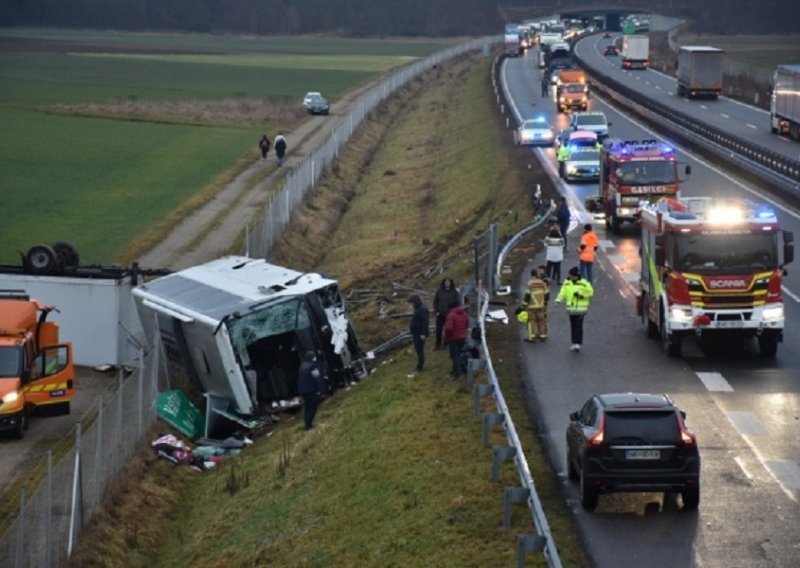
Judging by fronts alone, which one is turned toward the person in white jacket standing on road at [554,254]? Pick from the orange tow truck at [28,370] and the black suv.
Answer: the black suv

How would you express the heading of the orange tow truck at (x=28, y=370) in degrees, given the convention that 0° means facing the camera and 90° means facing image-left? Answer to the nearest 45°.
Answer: approximately 45°

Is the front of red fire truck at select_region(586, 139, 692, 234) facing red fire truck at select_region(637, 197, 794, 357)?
yes

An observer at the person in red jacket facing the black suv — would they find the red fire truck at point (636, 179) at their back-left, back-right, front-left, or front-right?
back-left

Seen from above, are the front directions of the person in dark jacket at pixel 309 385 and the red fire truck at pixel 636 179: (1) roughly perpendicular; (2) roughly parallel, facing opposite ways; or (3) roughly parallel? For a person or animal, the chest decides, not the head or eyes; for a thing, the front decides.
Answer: roughly parallel, facing opposite ways

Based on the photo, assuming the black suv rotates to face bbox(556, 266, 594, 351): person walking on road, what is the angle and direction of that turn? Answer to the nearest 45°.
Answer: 0° — it already faces them

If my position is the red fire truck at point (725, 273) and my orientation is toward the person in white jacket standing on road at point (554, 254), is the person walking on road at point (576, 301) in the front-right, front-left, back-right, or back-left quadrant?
front-left

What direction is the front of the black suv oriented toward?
away from the camera

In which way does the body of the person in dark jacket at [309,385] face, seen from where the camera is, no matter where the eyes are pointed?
away from the camera

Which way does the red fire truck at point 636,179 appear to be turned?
toward the camera

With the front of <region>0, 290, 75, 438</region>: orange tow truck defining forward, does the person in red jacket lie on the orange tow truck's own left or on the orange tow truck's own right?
on the orange tow truck's own left

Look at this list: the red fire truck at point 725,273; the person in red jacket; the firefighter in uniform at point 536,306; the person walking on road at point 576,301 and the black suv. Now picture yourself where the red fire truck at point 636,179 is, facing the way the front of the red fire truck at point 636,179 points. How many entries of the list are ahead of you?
5

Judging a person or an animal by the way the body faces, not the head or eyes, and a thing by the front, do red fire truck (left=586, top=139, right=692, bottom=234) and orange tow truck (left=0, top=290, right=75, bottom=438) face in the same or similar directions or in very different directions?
same or similar directions

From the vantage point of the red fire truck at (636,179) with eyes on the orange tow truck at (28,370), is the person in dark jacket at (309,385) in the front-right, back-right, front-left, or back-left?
front-left

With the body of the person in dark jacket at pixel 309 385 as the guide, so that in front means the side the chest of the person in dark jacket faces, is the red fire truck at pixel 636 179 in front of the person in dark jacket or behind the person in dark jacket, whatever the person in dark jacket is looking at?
in front

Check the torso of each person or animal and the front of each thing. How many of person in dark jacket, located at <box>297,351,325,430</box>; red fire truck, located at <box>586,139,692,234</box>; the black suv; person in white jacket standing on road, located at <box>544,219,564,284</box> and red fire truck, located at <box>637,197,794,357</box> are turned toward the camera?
2

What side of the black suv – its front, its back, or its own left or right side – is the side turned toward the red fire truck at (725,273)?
front
